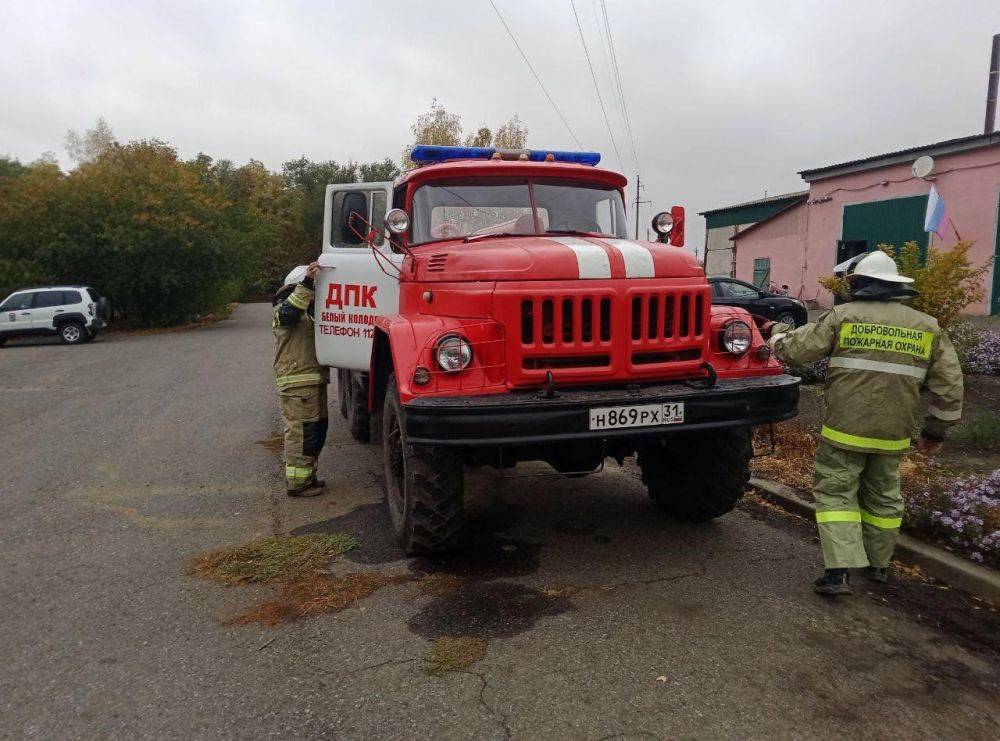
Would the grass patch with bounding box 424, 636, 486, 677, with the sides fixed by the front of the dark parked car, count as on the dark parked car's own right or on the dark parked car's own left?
on the dark parked car's own right

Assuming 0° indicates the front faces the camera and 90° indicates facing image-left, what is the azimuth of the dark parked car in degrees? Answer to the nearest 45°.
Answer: approximately 270°

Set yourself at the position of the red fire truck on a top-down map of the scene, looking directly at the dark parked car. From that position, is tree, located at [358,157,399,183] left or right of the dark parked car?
left

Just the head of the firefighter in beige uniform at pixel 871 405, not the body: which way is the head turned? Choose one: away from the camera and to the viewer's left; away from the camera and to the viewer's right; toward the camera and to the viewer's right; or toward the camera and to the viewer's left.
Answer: away from the camera and to the viewer's left

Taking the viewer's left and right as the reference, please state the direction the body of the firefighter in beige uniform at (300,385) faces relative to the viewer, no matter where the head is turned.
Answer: facing to the right of the viewer

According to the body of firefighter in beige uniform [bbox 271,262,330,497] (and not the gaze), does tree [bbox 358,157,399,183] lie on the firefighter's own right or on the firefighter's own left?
on the firefighter's own left

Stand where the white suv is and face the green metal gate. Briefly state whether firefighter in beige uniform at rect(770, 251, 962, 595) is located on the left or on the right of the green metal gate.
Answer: right

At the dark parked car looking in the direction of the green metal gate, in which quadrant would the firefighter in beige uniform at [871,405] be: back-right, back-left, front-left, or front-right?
back-right

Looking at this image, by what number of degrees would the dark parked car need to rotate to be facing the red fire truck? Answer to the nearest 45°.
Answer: approximately 90° to its right

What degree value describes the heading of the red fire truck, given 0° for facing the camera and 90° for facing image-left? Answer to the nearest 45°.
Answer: approximately 315°

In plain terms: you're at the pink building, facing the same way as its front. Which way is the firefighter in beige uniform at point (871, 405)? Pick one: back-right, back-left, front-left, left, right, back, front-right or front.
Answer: front-left

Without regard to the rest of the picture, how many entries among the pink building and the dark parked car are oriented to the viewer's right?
1
